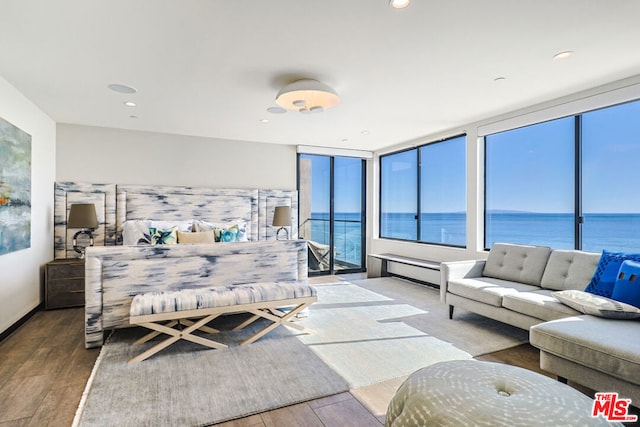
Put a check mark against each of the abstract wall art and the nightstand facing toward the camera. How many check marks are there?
1

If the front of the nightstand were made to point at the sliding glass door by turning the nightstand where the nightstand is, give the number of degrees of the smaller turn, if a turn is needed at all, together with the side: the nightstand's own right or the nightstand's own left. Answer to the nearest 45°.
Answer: approximately 90° to the nightstand's own left

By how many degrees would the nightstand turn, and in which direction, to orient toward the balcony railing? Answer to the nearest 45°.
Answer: approximately 90° to its left

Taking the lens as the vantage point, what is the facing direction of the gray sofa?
facing the viewer and to the left of the viewer

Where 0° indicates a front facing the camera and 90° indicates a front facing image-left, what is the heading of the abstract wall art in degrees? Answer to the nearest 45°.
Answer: approximately 270°

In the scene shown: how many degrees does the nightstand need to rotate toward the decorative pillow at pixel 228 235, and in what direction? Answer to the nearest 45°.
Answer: approximately 45° to its left

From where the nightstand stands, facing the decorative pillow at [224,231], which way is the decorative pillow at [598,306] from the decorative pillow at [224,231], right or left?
right

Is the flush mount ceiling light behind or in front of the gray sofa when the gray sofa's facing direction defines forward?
in front

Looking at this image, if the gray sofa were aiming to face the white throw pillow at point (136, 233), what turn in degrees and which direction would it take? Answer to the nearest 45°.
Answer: approximately 45° to its right

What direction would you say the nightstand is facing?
toward the camera

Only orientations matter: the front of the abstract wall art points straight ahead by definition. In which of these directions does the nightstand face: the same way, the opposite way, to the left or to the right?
to the right

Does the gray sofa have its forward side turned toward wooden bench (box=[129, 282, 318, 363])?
yes

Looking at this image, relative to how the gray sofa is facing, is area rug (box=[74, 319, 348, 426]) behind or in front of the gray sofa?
in front

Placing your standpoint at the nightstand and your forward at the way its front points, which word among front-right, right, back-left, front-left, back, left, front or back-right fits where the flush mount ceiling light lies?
front-left

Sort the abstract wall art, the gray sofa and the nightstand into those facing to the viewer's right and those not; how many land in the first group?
1
